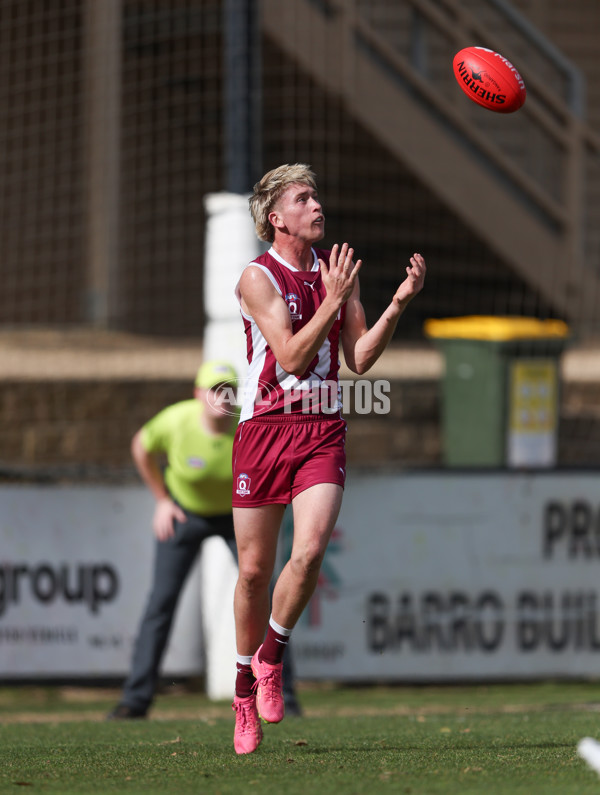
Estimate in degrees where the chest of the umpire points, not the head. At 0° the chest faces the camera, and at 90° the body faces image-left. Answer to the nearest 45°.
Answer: approximately 0°

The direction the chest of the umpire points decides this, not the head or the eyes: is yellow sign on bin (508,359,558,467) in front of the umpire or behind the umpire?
behind

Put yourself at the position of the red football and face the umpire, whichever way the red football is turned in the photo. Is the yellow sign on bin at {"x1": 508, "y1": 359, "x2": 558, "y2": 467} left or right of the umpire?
right

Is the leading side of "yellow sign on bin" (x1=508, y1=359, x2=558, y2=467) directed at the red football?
yes

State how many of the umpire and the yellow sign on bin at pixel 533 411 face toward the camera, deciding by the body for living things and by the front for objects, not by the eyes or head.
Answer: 2

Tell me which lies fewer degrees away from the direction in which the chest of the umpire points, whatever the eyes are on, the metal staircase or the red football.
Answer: the red football

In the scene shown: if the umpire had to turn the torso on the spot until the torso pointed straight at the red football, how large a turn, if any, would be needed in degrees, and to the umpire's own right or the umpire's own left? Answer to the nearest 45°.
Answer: approximately 45° to the umpire's own left

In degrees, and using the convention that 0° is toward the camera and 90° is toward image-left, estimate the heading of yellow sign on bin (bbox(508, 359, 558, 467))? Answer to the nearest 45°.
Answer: approximately 0°
